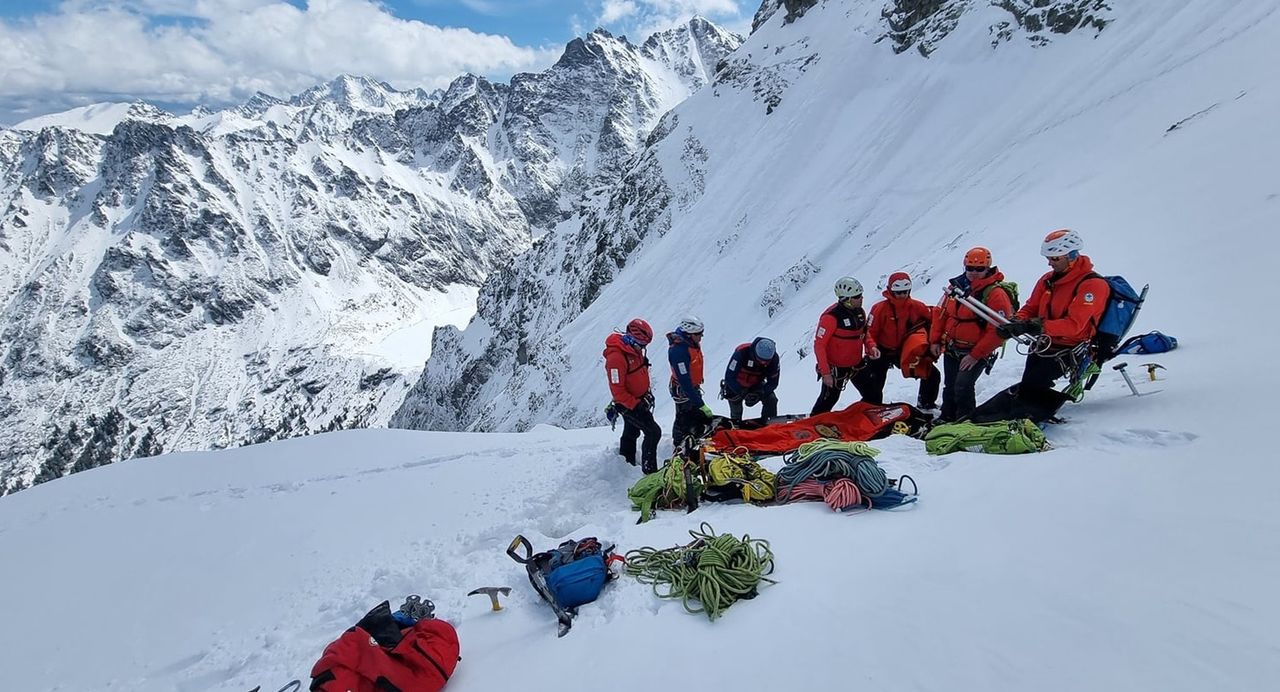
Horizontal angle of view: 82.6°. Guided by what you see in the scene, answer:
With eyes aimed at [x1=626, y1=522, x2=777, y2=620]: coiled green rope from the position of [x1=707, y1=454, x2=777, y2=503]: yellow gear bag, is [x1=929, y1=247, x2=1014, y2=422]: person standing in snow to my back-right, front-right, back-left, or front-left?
back-left

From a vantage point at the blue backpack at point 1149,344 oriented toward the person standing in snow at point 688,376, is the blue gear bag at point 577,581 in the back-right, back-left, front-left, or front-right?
front-left

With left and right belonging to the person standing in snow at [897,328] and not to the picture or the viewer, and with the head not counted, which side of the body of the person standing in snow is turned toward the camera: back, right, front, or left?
front

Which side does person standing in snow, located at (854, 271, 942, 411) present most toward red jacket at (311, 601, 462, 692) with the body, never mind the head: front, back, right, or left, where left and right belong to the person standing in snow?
front

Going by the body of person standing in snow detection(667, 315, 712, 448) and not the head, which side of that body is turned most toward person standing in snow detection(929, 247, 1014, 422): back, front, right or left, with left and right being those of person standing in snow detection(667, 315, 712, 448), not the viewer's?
front

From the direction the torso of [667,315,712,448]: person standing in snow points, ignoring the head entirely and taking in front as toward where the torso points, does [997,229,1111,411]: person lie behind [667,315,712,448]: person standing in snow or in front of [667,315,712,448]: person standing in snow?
in front

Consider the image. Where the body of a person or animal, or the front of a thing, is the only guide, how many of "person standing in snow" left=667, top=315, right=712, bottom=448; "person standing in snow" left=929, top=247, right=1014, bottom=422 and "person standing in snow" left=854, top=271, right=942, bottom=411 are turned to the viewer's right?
1

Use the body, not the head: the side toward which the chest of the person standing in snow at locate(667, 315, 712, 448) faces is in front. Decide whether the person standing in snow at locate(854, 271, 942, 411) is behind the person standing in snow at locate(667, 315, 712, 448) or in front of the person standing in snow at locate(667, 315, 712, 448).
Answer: in front

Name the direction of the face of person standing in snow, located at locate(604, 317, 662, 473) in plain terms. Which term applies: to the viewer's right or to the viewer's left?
to the viewer's right

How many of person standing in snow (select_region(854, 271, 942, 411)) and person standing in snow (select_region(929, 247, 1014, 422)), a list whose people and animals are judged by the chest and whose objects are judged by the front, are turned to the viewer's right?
0

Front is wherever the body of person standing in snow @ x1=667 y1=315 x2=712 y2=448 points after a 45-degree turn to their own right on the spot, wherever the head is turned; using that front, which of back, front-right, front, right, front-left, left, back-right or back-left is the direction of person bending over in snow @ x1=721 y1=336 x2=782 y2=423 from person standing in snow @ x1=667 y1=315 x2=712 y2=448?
left

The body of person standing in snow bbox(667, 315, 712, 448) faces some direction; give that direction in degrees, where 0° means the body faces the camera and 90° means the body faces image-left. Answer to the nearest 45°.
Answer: approximately 270°

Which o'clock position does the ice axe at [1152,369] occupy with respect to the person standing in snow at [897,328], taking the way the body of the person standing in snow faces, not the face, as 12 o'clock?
The ice axe is roughly at 10 o'clock from the person standing in snow.

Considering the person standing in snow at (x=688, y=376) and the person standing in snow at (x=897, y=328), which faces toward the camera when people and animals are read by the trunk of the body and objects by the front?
the person standing in snow at (x=897, y=328)
